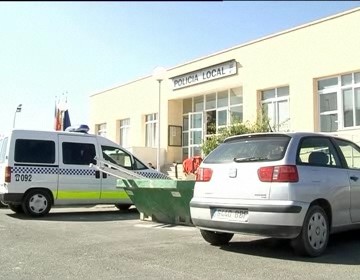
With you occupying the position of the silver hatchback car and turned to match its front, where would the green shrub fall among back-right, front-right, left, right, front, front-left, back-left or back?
front-left

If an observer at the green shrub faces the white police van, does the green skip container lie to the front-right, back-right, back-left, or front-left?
front-left

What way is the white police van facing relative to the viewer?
to the viewer's right

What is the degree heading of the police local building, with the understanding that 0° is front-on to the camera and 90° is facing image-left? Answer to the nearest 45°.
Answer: approximately 45°

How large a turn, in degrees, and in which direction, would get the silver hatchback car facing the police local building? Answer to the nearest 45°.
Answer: approximately 45° to its left

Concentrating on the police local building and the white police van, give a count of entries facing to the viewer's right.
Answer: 1

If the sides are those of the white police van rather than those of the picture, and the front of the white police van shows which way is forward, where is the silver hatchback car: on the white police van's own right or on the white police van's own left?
on the white police van's own right

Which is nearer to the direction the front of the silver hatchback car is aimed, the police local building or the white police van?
the police local building

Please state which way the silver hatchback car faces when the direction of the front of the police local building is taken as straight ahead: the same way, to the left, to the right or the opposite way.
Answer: the opposite way

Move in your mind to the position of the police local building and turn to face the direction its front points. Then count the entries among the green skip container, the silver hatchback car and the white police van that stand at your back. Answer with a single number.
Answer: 0

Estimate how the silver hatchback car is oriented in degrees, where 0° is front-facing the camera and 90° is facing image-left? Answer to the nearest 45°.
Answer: approximately 225°

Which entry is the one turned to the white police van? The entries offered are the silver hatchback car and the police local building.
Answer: the police local building

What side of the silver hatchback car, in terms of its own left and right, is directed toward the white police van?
left

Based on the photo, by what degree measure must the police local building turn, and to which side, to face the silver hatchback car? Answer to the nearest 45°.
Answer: approximately 45° to its left
